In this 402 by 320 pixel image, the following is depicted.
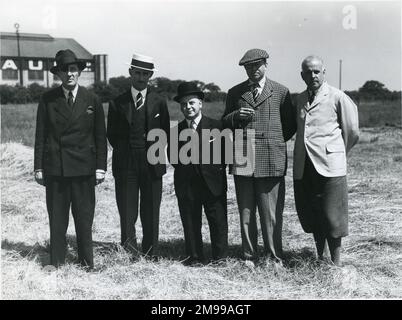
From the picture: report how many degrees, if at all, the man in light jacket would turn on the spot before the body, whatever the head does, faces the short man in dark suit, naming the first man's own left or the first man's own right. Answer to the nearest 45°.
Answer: approximately 45° to the first man's own right

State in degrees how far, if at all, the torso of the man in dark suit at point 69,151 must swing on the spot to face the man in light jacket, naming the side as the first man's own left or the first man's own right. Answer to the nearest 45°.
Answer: approximately 90° to the first man's own left

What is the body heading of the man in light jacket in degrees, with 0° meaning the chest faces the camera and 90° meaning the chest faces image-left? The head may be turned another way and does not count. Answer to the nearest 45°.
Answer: approximately 45°

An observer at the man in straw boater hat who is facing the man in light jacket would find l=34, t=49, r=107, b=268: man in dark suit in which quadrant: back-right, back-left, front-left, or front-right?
back-right

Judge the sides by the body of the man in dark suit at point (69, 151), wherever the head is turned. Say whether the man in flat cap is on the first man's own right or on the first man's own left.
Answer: on the first man's own left

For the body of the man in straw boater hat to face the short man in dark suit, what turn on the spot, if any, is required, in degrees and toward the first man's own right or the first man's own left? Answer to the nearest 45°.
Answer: approximately 90° to the first man's own left
